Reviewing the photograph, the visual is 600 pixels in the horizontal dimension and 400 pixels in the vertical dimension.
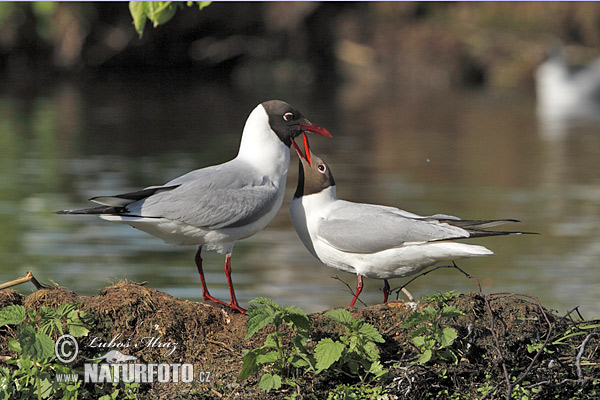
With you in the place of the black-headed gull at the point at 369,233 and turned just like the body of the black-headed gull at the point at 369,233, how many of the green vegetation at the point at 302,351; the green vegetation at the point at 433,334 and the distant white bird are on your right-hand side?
1

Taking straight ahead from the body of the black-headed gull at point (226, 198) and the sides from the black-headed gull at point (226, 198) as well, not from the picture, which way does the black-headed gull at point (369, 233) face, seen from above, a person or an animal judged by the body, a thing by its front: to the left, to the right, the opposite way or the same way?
the opposite way

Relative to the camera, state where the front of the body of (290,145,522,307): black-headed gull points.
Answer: to the viewer's left

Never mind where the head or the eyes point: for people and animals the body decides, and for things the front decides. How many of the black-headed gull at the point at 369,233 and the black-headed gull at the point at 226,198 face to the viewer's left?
1

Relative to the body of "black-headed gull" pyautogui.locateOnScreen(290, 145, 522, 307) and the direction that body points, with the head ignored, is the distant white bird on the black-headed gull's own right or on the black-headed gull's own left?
on the black-headed gull's own right

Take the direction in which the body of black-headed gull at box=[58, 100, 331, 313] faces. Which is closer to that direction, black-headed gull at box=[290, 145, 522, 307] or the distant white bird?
the black-headed gull

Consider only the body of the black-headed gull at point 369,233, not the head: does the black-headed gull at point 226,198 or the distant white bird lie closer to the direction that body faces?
the black-headed gull

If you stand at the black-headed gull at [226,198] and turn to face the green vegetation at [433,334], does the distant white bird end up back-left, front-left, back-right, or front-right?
back-left

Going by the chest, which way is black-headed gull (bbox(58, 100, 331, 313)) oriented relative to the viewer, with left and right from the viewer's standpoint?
facing to the right of the viewer

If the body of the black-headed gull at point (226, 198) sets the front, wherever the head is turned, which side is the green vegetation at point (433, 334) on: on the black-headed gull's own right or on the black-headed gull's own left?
on the black-headed gull's own right

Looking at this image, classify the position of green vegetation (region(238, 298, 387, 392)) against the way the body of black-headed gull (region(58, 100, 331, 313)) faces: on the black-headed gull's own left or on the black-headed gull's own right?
on the black-headed gull's own right

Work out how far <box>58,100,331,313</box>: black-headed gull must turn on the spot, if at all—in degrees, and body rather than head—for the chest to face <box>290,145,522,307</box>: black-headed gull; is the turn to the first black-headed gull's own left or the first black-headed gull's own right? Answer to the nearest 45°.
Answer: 0° — it already faces it

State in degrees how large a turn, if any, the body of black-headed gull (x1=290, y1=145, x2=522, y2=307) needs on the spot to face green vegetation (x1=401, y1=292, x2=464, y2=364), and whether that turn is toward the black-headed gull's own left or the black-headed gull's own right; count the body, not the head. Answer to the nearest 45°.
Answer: approximately 90° to the black-headed gull's own left
